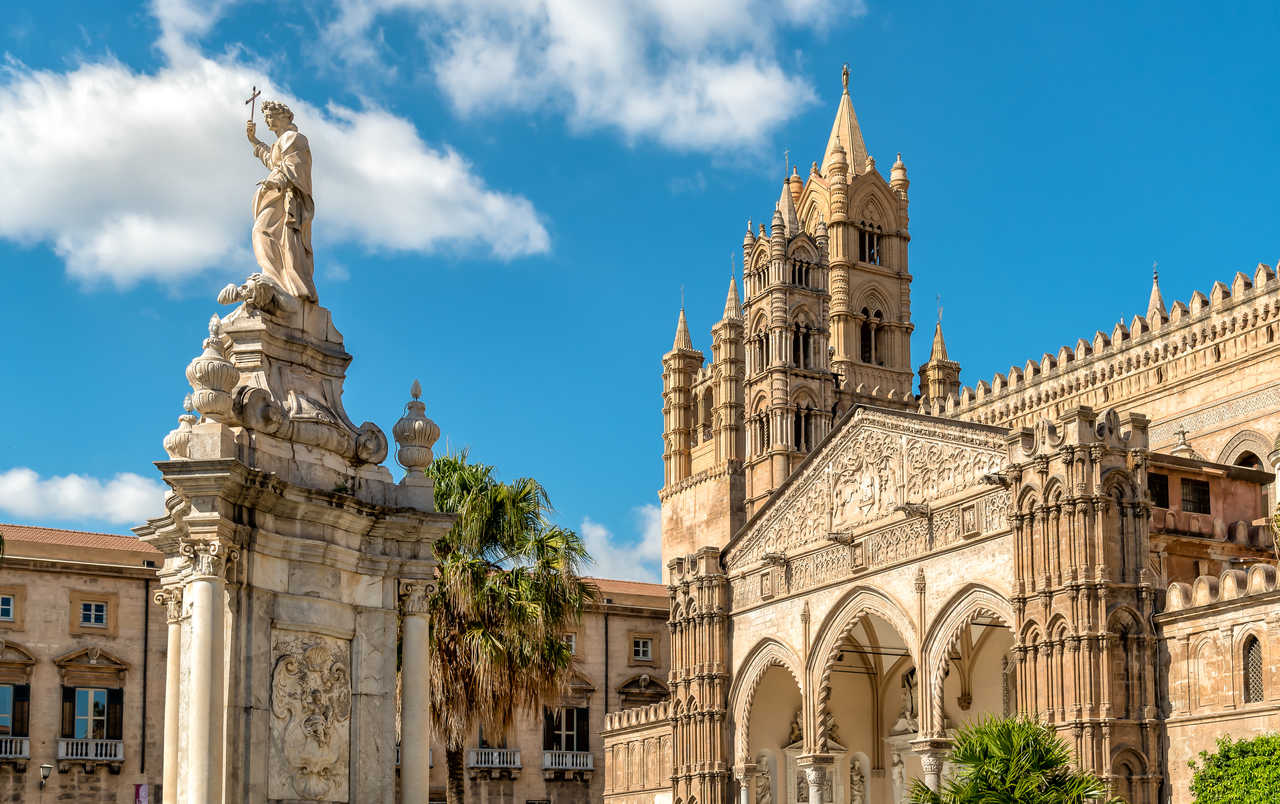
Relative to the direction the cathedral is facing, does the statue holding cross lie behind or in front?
in front

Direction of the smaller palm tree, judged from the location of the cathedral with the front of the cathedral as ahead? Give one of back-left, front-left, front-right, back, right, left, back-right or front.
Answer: front-left

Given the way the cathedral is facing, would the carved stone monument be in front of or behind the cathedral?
in front

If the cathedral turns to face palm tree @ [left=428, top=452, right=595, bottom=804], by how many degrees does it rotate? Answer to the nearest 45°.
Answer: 0° — it already faces it

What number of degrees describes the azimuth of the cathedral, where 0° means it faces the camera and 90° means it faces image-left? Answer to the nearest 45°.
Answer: approximately 45°
